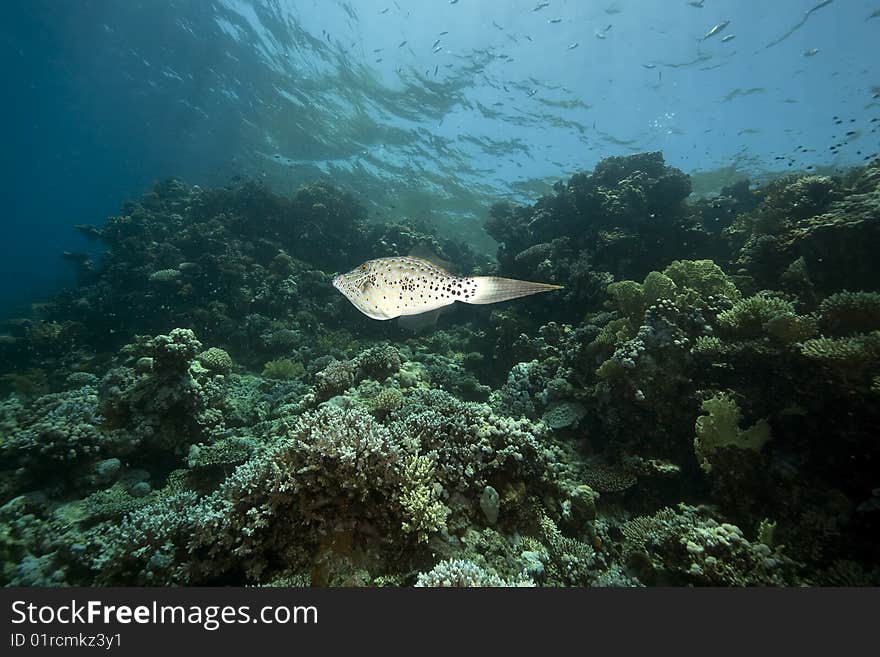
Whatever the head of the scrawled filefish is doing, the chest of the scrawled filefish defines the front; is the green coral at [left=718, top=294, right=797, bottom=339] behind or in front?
behind

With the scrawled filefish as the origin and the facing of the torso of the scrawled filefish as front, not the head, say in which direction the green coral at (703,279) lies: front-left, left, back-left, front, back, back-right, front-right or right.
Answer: back-right

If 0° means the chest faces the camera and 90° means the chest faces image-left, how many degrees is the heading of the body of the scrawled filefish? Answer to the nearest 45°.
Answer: approximately 90°

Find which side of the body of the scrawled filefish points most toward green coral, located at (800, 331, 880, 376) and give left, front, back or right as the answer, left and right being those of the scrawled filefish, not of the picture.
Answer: back

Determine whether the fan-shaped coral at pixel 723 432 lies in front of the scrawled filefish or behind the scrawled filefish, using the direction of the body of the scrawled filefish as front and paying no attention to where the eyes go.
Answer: behind

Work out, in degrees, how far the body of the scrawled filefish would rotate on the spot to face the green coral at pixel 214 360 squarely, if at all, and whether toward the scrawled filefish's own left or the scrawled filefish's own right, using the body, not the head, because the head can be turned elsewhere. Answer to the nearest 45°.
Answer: approximately 45° to the scrawled filefish's own right

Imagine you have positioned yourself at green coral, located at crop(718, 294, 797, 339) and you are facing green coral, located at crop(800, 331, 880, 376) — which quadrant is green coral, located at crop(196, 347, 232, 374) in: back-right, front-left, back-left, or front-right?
back-right

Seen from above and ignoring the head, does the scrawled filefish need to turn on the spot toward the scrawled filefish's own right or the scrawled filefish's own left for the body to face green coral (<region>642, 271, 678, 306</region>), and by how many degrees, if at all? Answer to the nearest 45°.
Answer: approximately 135° to the scrawled filefish's own right
